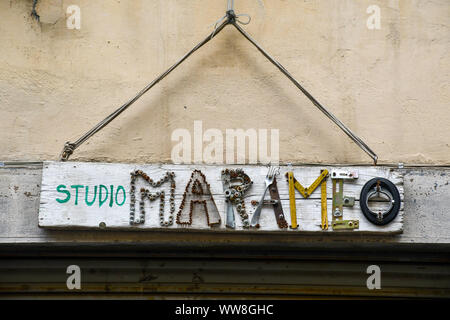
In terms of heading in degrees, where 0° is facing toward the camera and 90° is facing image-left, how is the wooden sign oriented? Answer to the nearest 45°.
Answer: approximately 0°
